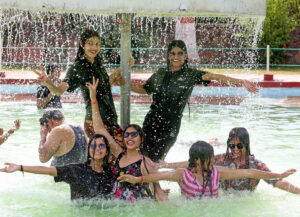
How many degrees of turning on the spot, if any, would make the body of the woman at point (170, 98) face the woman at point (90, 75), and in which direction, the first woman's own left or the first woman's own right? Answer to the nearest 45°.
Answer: approximately 90° to the first woman's own right

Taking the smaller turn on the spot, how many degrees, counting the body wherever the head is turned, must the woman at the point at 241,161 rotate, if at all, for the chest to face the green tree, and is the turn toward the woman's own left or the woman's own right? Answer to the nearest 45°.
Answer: approximately 180°

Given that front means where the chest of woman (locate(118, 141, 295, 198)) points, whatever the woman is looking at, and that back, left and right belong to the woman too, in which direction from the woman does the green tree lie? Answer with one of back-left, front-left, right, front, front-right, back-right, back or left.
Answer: back

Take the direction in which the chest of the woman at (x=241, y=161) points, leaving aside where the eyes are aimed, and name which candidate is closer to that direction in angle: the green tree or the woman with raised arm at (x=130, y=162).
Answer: the woman with raised arm

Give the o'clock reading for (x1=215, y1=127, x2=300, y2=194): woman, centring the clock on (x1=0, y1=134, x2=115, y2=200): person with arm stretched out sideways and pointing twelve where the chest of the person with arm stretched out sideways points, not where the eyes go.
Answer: The woman is roughly at 9 o'clock from the person with arm stretched out sideways.

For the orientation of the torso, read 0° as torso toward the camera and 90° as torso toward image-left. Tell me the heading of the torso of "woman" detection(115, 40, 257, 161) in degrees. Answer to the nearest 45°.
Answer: approximately 0°

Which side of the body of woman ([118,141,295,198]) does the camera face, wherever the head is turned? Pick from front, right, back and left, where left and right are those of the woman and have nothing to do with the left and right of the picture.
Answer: front

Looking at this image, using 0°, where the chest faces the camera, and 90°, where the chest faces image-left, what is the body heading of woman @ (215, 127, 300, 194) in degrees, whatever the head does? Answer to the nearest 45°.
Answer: approximately 0°

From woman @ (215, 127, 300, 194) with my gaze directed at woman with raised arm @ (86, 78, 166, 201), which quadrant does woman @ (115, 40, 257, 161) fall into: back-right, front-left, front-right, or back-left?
front-right

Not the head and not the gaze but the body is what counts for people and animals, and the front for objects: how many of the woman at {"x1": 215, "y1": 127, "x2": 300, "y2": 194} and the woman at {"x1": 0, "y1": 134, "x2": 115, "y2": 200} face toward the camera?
2

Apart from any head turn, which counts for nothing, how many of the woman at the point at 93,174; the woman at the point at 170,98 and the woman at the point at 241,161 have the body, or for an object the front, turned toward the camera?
3

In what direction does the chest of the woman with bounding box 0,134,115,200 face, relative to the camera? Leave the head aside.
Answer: toward the camera

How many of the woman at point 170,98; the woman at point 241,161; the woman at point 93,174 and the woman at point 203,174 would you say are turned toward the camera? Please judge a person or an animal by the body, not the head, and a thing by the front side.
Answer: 4
